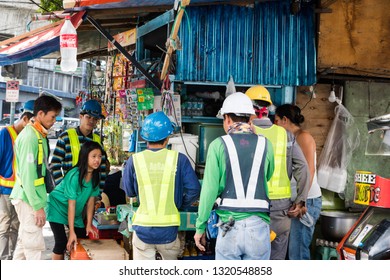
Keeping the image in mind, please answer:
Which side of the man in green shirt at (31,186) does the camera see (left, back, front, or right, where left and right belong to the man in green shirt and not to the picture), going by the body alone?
right

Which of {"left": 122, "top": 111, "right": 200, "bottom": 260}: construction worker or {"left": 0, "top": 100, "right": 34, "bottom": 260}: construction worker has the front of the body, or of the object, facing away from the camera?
{"left": 122, "top": 111, "right": 200, "bottom": 260}: construction worker

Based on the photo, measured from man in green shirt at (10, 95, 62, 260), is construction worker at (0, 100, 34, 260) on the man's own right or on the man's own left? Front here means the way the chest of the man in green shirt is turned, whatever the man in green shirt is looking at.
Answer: on the man's own left

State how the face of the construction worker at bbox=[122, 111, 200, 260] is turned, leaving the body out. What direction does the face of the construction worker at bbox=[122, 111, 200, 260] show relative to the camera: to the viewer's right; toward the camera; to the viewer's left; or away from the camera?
away from the camera

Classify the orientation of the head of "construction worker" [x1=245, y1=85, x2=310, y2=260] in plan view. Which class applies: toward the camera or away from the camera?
away from the camera

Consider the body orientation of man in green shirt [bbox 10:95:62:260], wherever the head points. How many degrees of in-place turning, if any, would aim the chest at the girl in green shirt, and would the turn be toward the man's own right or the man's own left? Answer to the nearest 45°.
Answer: approximately 45° to the man's own left

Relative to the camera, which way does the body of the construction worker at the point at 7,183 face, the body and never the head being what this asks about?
to the viewer's right

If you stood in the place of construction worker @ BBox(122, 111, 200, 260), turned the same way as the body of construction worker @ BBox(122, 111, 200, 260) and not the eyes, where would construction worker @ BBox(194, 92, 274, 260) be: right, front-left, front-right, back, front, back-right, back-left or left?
back-right

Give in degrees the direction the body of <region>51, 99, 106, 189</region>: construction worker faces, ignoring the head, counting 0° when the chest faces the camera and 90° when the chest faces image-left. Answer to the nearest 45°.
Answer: approximately 315°
